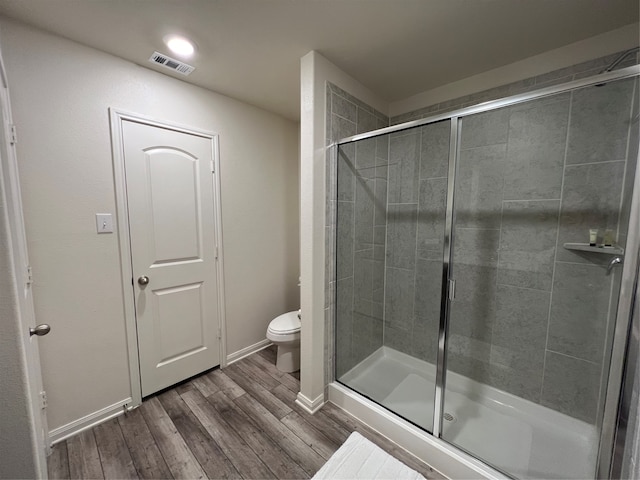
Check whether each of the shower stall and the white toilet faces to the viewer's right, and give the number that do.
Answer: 0

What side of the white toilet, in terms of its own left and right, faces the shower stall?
left

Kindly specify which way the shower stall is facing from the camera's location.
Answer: facing the viewer and to the left of the viewer

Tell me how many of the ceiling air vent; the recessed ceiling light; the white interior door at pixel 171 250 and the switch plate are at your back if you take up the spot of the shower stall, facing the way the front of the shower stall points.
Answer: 0

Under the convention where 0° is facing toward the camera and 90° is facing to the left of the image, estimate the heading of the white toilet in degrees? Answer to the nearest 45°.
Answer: approximately 45°

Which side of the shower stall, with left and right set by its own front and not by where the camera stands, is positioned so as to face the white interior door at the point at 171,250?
right

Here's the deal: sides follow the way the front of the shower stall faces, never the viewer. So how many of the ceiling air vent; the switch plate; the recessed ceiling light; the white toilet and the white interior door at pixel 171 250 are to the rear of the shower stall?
0

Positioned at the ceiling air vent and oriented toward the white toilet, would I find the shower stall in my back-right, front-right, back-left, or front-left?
front-right

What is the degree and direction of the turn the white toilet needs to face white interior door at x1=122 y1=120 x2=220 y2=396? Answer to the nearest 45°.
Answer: approximately 45° to its right

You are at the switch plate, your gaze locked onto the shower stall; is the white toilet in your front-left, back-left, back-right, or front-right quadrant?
front-left
